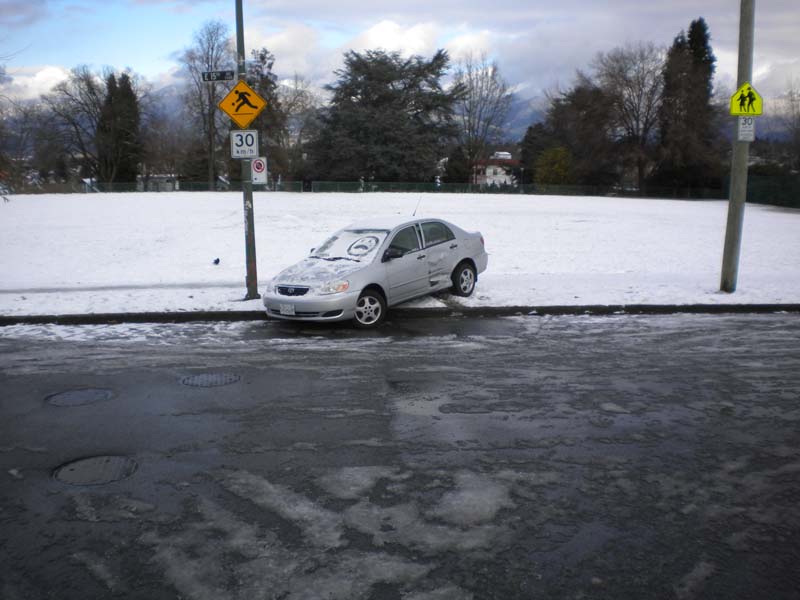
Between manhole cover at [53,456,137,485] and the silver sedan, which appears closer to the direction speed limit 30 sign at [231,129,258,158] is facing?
the manhole cover

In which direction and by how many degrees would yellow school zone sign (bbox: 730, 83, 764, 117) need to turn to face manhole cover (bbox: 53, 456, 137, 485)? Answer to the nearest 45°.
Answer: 0° — it already faces it

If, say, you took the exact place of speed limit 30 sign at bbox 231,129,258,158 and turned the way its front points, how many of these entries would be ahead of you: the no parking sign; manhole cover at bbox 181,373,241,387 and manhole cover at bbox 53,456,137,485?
2

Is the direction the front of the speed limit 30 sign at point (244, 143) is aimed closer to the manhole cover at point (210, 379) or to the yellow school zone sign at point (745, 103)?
the manhole cover

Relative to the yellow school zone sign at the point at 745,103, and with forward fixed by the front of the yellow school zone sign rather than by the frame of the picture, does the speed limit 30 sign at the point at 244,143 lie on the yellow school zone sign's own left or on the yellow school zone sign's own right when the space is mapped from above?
on the yellow school zone sign's own right

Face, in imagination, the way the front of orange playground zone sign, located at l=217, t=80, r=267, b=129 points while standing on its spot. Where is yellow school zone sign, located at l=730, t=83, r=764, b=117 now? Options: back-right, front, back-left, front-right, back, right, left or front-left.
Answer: left

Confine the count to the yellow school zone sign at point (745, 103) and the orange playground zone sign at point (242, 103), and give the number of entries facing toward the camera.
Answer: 2

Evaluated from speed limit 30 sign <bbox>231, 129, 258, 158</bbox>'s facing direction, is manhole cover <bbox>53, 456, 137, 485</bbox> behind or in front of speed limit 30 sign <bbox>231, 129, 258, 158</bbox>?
in front

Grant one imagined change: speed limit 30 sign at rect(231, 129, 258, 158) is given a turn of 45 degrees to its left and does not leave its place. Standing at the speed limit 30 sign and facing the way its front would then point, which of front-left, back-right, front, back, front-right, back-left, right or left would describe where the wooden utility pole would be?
front-left

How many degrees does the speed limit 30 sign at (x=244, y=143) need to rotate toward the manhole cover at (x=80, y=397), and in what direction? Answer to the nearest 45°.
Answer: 0° — it already faces it

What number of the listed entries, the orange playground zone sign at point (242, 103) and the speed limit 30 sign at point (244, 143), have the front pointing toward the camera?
2

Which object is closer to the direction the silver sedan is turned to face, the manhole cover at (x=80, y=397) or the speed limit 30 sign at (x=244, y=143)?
the manhole cover

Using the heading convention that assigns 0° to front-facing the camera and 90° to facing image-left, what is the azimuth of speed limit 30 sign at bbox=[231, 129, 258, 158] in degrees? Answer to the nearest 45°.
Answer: approximately 0°

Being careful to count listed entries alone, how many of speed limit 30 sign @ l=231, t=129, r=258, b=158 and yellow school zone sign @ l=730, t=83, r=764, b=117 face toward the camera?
2
